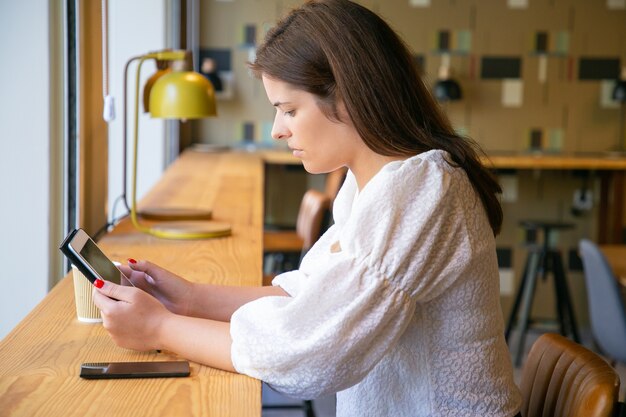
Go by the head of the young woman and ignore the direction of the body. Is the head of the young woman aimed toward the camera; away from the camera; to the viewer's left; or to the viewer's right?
to the viewer's left

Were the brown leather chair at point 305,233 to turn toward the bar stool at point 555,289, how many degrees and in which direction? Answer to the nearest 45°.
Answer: approximately 135° to its right

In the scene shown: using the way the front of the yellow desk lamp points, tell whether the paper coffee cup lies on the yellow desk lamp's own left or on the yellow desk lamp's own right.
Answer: on the yellow desk lamp's own right

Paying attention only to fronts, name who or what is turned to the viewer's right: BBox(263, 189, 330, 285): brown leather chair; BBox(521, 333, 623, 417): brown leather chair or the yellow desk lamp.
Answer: the yellow desk lamp

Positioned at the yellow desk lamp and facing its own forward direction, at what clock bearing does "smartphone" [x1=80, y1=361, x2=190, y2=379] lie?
The smartphone is roughly at 3 o'clock from the yellow desk lamp.

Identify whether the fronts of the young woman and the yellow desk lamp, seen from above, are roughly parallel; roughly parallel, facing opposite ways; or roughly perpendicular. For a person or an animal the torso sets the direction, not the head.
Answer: roughly parallel, facing opposite ways

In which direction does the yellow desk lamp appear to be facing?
to the viewer's right

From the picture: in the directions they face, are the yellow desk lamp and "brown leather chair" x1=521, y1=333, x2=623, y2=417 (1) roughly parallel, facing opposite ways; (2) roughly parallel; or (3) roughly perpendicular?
roughly parallel, facing opposite ways

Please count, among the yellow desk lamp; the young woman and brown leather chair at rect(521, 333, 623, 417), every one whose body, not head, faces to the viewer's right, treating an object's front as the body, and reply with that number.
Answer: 1

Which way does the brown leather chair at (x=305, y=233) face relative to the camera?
to the viewer's left

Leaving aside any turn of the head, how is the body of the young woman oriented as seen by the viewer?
to the viewer's left
